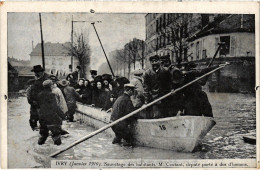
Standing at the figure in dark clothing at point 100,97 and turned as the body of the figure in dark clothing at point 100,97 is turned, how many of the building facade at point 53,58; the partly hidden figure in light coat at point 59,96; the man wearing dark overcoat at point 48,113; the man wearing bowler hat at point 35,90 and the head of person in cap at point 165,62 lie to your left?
1

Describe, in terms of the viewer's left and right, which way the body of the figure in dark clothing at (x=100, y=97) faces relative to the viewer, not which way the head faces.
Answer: facing the viewer

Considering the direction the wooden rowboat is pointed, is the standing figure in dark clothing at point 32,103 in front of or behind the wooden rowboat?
behind

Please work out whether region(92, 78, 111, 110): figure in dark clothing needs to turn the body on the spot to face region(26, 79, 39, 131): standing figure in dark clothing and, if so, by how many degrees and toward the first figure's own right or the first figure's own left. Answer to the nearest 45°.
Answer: approximately 90° to the first figure's own right

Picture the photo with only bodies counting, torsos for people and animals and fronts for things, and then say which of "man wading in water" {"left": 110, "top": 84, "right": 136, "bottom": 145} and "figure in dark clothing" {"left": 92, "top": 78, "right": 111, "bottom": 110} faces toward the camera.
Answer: the figure in dark clothing
